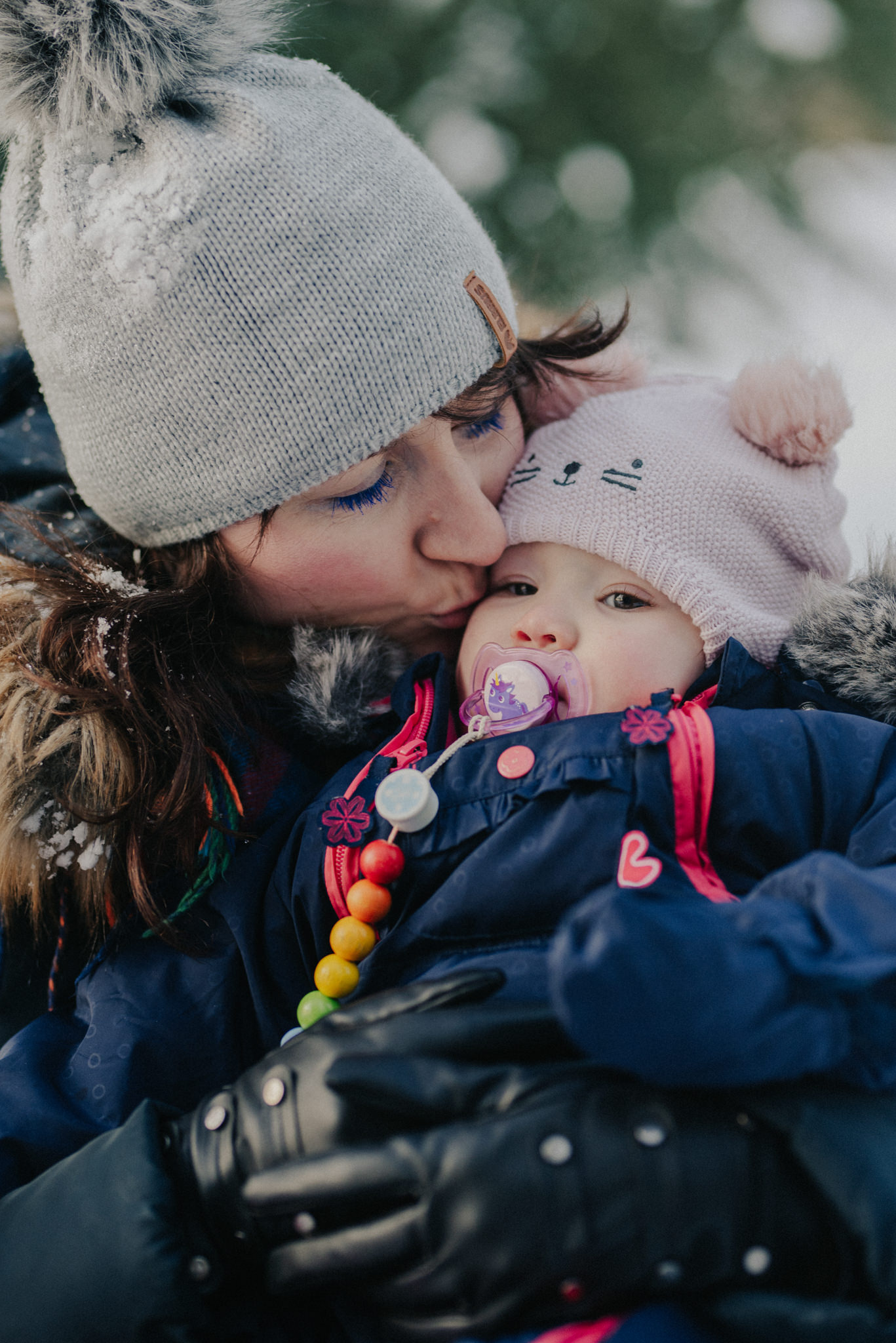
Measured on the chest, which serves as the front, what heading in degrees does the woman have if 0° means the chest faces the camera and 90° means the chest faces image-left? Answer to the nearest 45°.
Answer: approximately 315°

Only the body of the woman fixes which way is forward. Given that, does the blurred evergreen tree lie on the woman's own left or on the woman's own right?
on the woman's own left
